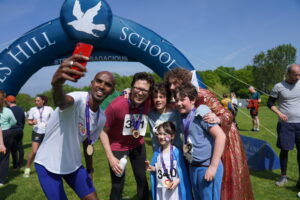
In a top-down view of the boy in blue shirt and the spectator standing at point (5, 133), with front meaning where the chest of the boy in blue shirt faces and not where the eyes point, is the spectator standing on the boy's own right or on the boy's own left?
on the boy's own right

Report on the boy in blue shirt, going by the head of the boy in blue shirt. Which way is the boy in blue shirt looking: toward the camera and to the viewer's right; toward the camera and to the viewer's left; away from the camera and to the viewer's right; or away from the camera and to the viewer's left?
toward the camera and to the viewer's left

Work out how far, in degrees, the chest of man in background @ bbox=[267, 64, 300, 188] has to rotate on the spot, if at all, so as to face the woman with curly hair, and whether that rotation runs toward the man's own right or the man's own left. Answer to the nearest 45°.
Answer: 0° — they already face them

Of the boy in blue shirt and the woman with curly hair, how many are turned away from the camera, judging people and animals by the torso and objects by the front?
0

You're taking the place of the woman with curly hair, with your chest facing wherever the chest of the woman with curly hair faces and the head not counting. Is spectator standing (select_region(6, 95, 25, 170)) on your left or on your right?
on your right

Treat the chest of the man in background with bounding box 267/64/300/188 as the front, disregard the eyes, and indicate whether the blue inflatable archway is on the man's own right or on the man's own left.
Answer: on the man's own right

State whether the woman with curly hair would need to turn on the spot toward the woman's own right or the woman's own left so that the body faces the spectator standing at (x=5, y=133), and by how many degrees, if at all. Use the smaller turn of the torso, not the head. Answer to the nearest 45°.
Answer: approximately 45° to the woman's own right
